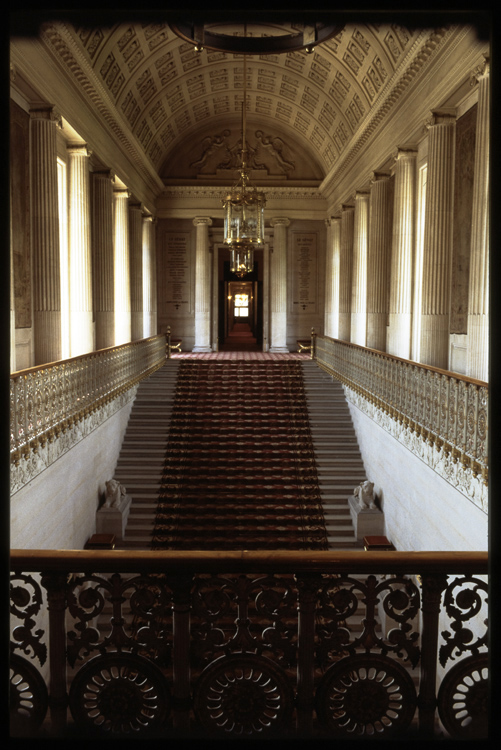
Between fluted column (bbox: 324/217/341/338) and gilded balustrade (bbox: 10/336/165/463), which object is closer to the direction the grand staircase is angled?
the gilded balustrade

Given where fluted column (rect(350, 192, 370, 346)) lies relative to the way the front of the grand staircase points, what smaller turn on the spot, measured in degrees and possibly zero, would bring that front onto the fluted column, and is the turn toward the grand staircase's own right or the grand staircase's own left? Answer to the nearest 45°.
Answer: approximately 135° to the grand staircase's own left

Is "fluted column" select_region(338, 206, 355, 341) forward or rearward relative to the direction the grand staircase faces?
rearward

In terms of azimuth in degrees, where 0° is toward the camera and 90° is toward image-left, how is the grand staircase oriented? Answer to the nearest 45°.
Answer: approximately 0°

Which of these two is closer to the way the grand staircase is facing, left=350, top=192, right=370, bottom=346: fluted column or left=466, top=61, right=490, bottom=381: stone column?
the stone column

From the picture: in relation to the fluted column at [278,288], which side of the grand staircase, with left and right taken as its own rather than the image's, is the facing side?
back

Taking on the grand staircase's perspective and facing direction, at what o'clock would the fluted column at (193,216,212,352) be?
The fluted column is roughly at 6 o'clock from the grand staircase.

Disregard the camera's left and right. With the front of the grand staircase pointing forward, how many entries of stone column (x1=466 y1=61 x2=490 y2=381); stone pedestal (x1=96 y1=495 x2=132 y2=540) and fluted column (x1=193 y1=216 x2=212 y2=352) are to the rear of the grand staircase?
1

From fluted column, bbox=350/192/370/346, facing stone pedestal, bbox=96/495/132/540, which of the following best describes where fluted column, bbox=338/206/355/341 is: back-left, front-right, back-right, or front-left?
back-right
